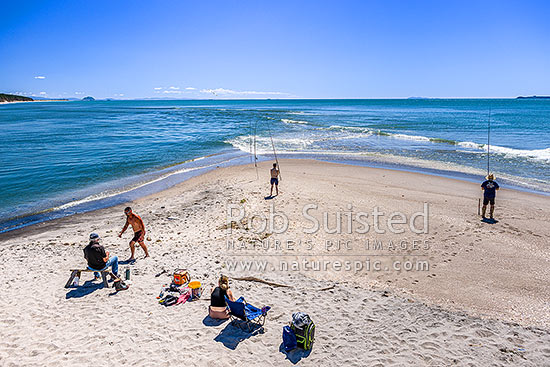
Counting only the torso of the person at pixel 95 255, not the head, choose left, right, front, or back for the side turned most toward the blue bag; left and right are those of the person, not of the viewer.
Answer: right

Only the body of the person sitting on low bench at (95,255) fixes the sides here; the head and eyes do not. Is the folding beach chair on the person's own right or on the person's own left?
on the person's own right

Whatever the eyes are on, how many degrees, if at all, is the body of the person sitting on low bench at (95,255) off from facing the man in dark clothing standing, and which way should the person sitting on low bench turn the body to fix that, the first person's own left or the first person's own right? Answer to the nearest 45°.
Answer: approximately 45° to the first person's own right

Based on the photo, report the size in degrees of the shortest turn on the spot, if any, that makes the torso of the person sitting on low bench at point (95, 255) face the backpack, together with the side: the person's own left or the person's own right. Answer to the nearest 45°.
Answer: approximately 90° to the person's own right

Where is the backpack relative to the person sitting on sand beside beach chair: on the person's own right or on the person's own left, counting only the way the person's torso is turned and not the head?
on the person's own right

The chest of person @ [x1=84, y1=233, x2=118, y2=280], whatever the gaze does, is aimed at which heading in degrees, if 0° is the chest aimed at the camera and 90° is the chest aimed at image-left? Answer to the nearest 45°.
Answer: approximately 225°

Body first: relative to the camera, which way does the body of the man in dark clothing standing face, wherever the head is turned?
away from the camera
